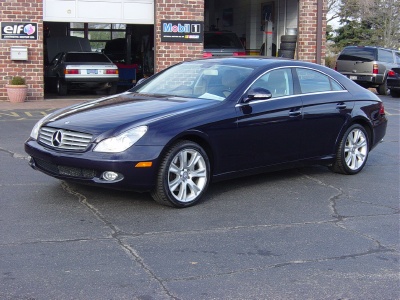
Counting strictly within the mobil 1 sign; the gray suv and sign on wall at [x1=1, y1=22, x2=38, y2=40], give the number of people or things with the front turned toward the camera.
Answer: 2

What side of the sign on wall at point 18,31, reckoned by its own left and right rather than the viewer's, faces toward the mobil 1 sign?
left

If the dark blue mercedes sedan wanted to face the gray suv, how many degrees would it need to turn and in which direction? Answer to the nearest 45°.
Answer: approximately 135° to its right

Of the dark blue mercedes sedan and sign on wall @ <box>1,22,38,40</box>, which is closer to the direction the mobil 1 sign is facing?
the dark blue mercedes sedan

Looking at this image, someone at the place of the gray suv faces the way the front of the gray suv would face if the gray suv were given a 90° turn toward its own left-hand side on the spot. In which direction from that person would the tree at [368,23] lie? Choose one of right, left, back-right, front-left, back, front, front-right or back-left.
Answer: front-right

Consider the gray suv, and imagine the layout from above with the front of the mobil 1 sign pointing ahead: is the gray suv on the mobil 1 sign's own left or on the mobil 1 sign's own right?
on the mobil 1 sign's own left

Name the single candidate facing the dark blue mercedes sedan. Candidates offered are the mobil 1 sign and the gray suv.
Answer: the mobil 1 sign

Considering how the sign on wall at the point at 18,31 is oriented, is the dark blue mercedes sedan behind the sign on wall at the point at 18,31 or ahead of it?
ahead

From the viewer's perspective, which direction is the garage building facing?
toward the camera

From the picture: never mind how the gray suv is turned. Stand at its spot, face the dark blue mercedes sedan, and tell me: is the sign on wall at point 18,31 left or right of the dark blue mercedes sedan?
right

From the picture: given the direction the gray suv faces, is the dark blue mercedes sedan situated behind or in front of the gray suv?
behind

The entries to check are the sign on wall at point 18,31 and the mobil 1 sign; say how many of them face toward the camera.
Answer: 2

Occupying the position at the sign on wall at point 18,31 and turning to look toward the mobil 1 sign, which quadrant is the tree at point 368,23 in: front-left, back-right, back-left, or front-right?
front-left

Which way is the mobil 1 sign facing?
toward the camera

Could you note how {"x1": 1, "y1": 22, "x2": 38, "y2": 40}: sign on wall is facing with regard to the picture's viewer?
facing the viewer
